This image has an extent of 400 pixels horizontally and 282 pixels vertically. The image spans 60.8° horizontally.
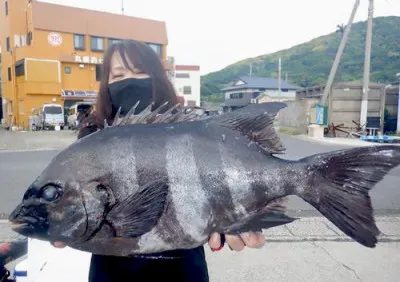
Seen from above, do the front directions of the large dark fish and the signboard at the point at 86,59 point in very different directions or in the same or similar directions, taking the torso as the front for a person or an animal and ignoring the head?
very different directions

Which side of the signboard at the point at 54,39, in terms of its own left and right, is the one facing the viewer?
front

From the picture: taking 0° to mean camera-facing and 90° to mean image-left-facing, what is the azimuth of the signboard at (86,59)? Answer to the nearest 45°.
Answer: approximately 315°

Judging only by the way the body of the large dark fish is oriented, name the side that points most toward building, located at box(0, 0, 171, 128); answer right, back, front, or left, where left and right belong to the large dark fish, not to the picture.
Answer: right

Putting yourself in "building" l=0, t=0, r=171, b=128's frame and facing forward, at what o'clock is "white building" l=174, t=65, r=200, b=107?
The white building is roughly at 7 o'clock from the building.

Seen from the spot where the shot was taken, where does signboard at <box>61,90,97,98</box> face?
facing the viewer and to the right of the viewer

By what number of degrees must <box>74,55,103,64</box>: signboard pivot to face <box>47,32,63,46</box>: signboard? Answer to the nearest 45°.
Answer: approximately 135° to its right

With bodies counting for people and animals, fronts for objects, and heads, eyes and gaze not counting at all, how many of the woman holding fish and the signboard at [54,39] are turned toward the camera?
2

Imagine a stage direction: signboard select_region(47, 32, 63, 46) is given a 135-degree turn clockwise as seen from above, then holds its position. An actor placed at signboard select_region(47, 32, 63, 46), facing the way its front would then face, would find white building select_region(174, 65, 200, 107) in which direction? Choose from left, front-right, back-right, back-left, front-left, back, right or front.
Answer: right

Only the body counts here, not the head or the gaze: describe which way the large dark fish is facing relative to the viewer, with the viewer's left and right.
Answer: facing to the left of the viewer

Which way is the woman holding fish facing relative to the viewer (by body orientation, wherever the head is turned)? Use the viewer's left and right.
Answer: facing the viewer

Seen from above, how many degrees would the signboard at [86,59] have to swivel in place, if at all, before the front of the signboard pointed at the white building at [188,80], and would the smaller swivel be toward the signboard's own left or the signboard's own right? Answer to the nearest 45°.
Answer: approximately 90° to the signboard's own left
